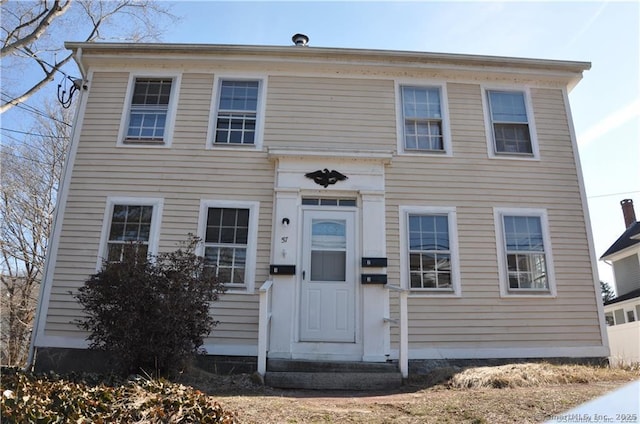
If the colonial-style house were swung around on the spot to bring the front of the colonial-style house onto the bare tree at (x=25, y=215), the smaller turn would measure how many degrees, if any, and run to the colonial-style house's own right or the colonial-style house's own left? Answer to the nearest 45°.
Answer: approximately 135° to the colonial-style house's own right

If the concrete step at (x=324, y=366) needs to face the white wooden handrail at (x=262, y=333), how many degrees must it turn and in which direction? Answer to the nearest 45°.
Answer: approximately 90° to its right

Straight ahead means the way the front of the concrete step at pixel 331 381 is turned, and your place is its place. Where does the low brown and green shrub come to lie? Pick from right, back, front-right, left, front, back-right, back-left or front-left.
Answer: front-right

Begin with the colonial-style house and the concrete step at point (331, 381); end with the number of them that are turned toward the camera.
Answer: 2

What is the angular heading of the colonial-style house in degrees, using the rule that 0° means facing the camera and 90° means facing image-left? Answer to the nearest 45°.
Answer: approximately 0°

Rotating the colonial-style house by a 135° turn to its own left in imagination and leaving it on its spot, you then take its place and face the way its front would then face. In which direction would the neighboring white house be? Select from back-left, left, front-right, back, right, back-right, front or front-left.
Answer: front

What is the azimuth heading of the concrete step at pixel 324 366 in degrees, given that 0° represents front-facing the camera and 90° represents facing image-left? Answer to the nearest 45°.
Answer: approximately 0°

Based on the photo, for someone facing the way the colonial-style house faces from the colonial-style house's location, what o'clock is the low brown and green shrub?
The low brown and green shrub is roughly at 1 o'clock from the colonial-style house.

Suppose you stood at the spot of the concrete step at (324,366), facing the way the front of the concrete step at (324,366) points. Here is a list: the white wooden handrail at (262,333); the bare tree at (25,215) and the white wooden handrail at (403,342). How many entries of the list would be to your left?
1

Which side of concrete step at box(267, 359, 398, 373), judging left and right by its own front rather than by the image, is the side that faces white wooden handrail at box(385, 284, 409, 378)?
left
